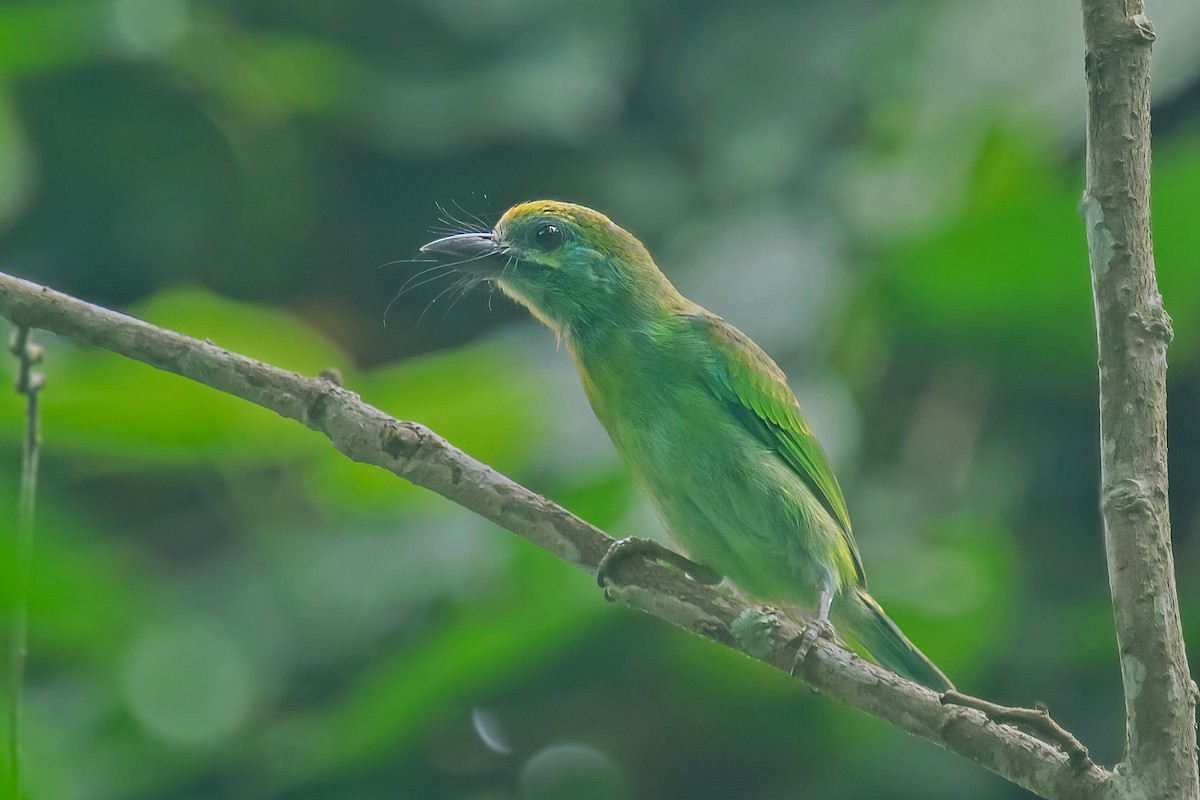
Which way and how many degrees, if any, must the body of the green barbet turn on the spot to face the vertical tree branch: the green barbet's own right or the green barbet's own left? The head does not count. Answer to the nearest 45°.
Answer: approximately 135° to the green barbet's own left

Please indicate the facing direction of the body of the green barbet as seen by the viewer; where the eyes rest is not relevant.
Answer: to the viewer's left
